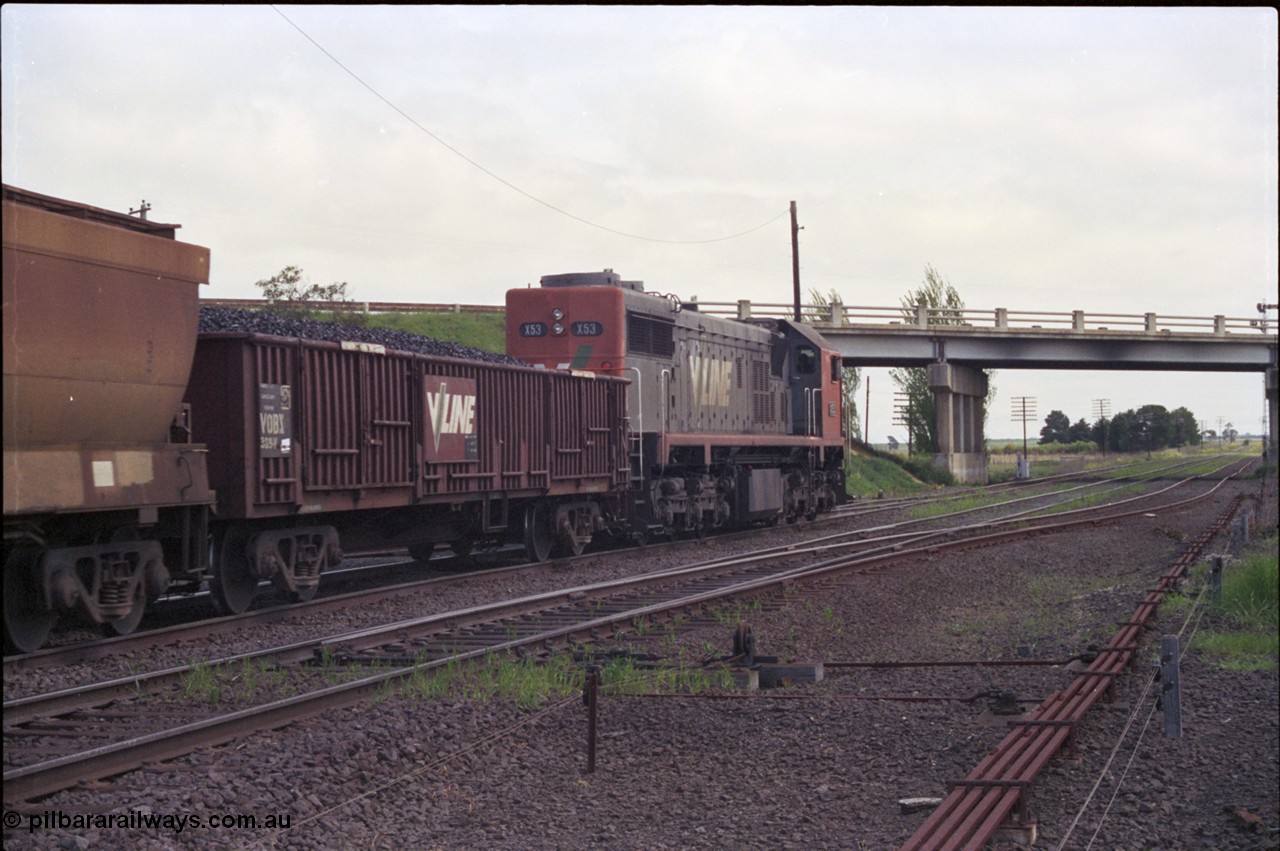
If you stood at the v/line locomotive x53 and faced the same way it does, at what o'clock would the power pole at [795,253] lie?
The power pole is roughly at 11 o'clock from the v/line locomotive x53.

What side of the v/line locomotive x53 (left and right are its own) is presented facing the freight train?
back

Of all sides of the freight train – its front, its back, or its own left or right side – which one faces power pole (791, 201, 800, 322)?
front

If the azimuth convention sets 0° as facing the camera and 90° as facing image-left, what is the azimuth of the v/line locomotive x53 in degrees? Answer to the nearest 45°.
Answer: approximately 225°

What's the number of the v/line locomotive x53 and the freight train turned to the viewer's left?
0

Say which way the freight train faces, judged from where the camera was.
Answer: facing away from the viewer and to the right of the viewer
